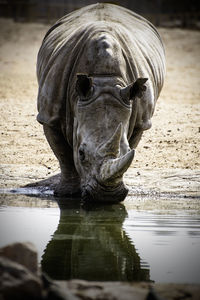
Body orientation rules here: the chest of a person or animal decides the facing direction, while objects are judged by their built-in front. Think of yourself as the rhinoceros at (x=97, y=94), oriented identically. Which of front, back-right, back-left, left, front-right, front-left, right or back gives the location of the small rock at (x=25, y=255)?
front

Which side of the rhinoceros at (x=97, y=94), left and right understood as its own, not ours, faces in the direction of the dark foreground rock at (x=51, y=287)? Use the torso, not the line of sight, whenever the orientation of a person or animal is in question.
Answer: front

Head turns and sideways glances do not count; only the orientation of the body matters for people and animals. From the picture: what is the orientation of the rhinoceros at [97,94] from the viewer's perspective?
toward the camera
